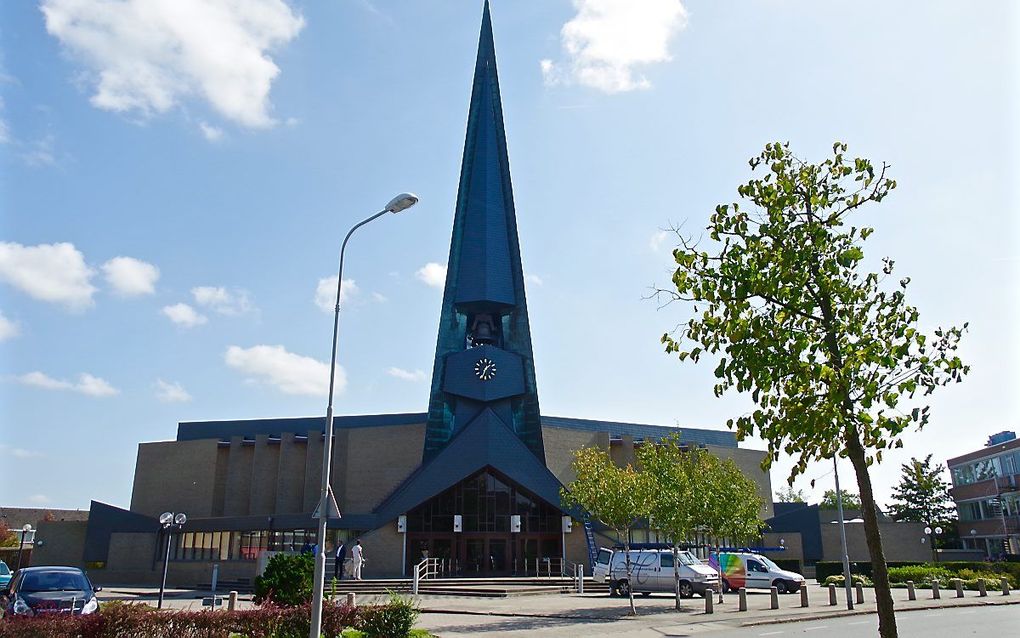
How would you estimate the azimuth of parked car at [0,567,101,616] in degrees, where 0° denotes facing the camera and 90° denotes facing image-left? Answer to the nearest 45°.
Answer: approximately 0°

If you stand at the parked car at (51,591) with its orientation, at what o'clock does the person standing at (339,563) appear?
The person standing is roughly at 7 o'clock from the parked car.

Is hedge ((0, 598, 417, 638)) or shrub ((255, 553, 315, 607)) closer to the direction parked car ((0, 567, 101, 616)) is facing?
the hedge

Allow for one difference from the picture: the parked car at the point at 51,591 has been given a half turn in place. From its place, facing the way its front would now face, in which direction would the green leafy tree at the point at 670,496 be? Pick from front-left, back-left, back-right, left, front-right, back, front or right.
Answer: right

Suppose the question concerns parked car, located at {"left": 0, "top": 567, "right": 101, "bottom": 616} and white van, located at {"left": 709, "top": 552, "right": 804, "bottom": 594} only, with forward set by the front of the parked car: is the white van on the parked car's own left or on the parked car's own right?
on the parked car's own left

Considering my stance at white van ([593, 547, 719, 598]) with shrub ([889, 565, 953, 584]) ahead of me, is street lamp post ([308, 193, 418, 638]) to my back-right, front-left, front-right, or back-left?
back-right

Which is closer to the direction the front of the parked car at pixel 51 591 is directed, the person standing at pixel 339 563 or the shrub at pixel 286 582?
the shrub

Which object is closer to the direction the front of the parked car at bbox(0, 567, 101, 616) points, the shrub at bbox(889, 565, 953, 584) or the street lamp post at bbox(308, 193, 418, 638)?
the street lamp post

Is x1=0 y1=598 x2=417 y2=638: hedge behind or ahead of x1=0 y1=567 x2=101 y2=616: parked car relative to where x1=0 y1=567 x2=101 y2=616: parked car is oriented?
ahead

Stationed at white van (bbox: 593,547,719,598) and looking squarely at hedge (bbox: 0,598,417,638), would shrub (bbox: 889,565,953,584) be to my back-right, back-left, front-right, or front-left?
back-left

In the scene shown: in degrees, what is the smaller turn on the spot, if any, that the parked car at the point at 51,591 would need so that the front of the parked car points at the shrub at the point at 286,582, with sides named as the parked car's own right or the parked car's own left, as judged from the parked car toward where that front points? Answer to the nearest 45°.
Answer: approximately 45° to the parked car's own left

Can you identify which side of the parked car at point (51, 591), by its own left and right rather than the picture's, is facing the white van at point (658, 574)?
left

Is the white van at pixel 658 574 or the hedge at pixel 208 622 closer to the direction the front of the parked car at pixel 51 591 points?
the hedge
